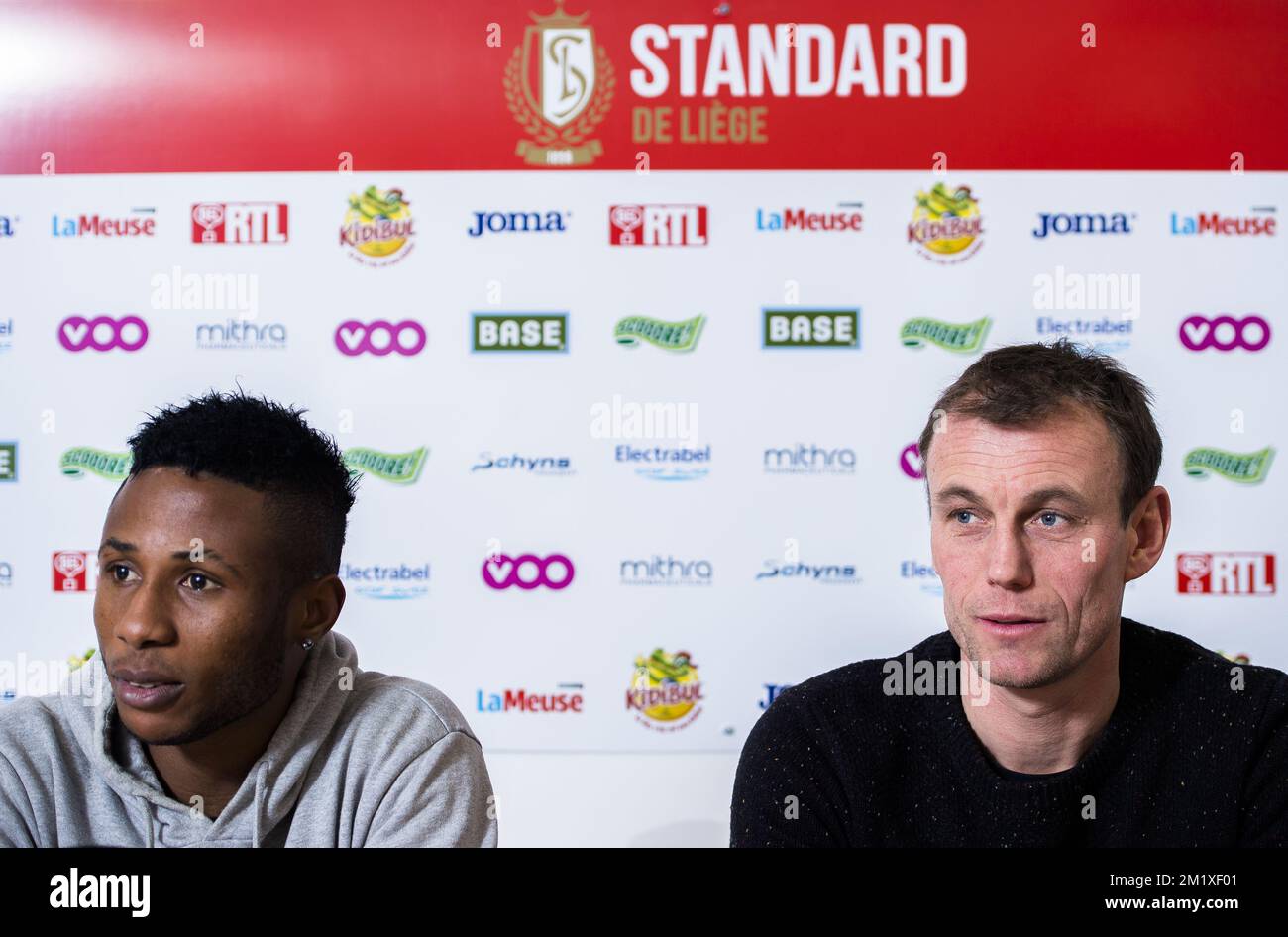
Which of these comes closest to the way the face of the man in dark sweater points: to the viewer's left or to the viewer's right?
to the viewer's left

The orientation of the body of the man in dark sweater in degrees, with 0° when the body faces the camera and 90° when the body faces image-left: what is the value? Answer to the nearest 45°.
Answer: approximately 0°
